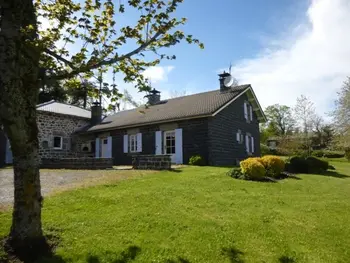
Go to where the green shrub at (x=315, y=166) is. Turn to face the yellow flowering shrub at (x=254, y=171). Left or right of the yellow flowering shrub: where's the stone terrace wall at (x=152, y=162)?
right

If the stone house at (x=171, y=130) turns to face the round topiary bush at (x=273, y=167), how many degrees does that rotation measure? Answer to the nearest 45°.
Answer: approximately 90° to its left

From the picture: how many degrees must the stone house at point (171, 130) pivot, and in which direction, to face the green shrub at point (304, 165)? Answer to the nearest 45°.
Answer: approximately 90° to its left

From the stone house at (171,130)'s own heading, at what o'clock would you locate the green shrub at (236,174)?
The green shrub is roughly at 10 o'clock from the stone house.

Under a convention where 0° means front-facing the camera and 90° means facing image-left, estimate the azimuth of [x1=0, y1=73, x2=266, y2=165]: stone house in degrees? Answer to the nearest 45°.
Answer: approximately 45°

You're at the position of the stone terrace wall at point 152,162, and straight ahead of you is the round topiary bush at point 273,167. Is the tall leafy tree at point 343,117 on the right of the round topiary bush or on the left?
left

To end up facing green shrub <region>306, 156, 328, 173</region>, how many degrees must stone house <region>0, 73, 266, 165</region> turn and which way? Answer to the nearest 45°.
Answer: approximately 90° to its left

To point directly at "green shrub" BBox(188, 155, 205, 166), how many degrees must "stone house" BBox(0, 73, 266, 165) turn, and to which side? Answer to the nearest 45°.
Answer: approximately 45° to its left

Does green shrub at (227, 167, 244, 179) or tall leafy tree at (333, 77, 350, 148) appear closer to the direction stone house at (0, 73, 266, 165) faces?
the green shrub

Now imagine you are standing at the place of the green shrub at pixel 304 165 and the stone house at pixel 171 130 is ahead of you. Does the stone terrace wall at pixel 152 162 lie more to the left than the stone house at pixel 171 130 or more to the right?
left

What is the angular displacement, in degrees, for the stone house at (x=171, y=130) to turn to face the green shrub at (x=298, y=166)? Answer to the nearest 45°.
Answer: approximately 90° to its left
